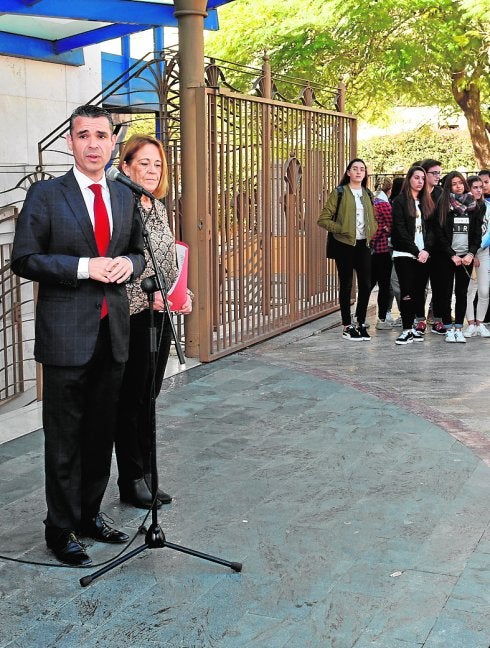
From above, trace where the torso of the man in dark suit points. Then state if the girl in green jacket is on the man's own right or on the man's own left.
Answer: on the man's own left

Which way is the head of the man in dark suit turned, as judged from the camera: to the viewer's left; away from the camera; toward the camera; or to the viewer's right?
toward the camera

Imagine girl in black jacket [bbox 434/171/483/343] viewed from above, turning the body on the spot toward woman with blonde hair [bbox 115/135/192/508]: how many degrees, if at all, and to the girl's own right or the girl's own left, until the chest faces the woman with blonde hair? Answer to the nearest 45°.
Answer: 0° — they already face them

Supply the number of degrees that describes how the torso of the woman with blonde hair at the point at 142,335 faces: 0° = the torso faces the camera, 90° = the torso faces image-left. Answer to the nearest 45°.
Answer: approximately 315°

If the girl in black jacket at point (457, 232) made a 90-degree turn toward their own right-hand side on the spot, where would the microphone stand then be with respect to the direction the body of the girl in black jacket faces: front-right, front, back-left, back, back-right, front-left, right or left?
left

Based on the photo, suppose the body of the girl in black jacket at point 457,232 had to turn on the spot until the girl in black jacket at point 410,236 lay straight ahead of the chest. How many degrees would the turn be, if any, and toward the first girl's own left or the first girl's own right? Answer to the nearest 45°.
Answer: approximately 45° to the first girl's own right

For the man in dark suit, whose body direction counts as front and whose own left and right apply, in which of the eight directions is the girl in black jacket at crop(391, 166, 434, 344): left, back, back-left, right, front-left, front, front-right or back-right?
left

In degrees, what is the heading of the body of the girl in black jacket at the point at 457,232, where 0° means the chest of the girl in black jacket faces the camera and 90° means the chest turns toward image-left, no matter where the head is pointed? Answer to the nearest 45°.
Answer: approximately 0°

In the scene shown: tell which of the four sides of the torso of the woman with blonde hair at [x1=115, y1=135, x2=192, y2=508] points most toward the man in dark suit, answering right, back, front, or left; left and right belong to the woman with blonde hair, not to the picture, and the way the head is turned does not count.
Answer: right

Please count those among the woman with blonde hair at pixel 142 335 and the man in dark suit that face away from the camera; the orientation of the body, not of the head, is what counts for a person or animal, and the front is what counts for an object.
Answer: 0

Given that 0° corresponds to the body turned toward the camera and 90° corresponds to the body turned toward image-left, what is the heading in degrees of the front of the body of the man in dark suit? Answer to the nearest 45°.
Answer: approximately 315°

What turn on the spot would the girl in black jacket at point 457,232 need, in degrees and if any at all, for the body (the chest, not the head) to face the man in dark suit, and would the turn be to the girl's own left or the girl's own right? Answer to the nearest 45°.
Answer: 0° — they already face them

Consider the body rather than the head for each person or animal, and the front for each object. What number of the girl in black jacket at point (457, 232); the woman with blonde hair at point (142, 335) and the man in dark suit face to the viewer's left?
0
